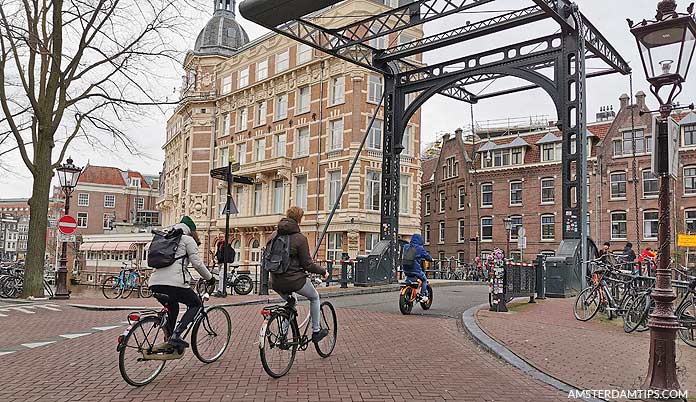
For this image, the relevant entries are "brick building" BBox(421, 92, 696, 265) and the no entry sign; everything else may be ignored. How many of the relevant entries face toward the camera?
2

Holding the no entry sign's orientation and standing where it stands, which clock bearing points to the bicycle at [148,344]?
The bicycle is roughly at 12 o'clock from the no entry sign.

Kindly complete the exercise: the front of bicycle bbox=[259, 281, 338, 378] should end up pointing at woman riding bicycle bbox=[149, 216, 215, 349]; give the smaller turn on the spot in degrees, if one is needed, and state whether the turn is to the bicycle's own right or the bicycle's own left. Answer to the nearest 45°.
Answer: approximately 135° to the bicycle's own left

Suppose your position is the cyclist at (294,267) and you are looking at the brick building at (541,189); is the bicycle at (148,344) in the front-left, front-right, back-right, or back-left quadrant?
back-left

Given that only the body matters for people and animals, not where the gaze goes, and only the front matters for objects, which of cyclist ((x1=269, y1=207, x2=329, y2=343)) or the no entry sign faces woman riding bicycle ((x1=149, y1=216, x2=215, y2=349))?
the no entry sign

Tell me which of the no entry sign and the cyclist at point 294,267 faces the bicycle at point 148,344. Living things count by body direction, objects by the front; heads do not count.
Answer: the no entry sign

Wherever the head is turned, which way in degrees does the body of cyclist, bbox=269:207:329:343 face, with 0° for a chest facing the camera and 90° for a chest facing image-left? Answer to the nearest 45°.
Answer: approximately 225°

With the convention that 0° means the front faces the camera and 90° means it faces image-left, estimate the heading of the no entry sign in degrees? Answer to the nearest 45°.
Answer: approximately 0°

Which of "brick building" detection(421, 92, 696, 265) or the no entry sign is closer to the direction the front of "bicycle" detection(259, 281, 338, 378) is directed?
the brick building

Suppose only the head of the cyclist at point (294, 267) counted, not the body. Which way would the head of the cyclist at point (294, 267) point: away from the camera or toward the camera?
away from the camera

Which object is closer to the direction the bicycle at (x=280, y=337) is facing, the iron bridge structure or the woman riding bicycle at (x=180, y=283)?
the iron bridge structure

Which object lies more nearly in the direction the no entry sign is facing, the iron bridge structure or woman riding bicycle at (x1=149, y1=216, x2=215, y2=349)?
the woman riding bicycle
